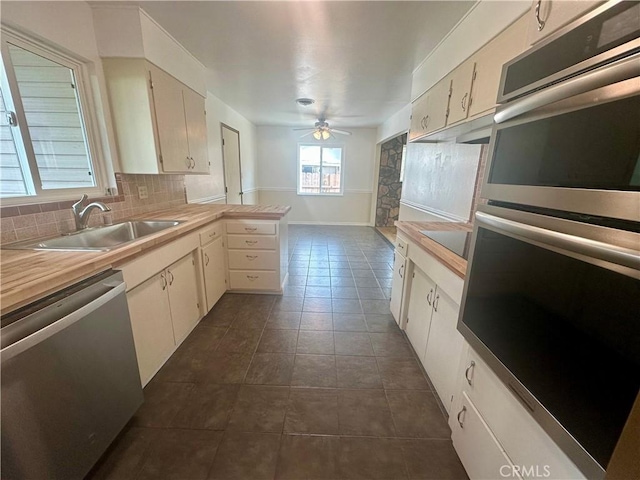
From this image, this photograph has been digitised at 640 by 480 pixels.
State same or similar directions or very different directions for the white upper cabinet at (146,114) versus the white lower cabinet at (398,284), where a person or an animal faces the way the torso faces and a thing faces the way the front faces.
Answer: very different directions

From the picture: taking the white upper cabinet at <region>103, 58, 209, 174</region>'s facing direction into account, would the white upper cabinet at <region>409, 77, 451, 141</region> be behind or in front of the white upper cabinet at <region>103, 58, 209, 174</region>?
in front

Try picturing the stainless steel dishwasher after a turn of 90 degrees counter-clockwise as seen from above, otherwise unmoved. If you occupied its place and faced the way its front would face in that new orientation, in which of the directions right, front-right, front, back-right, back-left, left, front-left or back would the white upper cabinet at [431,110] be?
front-right

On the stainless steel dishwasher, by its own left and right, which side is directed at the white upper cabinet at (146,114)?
left

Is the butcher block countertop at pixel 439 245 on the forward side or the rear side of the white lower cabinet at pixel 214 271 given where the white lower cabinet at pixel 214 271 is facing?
on the forward side

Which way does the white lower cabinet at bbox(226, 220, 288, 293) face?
toward the camera

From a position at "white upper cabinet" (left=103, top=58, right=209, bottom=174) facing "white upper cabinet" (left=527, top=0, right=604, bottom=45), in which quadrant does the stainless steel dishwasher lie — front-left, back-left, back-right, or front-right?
front-right

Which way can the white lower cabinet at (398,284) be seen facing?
to the viewer's left

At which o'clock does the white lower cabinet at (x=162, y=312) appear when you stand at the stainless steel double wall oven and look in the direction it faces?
The white lower cabinet is roughly at 1 o'clock from the stainless steel double wall oven.

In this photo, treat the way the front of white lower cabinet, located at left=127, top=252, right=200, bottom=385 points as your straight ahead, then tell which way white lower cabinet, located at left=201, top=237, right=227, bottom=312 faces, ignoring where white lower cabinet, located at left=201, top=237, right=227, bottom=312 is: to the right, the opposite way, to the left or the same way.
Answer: the same way

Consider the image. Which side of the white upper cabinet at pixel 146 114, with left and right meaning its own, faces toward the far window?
left

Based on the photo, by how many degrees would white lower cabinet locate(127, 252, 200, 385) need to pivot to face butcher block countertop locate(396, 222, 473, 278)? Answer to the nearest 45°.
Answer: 0° — it already faces it

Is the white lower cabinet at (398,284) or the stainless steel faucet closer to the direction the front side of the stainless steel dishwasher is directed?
the white lower cabinet

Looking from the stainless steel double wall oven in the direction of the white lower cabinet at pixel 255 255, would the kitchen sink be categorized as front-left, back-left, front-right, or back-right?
front-left

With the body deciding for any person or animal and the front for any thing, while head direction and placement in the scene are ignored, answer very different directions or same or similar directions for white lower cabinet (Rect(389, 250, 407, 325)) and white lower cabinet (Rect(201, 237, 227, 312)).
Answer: very different directions

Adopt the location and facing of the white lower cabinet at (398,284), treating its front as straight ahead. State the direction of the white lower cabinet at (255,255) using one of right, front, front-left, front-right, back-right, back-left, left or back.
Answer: front

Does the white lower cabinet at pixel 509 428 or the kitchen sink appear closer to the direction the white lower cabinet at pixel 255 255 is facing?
the white lower cabinet

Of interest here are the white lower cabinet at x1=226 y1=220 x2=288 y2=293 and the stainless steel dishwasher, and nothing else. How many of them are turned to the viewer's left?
0

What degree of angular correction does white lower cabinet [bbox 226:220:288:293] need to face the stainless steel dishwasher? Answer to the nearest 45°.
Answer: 0° — it already faces it

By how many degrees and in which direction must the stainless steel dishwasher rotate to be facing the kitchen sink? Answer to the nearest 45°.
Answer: approximately 135° to its left

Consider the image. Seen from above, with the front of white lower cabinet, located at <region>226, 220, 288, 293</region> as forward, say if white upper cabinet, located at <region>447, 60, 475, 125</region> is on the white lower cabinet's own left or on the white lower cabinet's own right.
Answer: on the white lower cabinet's own left
